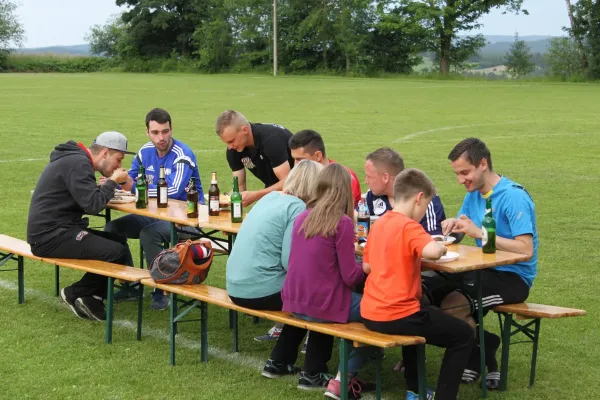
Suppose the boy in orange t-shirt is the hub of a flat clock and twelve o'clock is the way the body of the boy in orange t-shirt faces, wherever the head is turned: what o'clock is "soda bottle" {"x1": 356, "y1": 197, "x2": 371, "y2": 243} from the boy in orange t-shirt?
The soda bottle is roughly at 10 o'clock from the boy in orange t-shirt.

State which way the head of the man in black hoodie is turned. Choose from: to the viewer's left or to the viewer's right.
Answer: to the viewer's right

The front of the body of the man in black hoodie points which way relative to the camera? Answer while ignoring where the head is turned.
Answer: to the viewer's right

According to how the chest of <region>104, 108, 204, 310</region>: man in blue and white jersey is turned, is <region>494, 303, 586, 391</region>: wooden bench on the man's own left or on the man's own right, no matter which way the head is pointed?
on the man's own left

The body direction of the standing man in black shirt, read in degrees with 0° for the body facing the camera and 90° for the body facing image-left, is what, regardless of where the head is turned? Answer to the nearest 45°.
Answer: approximately 45°

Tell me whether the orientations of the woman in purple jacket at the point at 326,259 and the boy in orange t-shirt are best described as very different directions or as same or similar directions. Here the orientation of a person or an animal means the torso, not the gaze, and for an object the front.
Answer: same or similar directions

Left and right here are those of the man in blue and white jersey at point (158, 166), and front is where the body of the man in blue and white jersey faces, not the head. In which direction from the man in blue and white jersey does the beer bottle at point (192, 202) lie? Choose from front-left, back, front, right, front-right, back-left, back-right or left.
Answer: front-left

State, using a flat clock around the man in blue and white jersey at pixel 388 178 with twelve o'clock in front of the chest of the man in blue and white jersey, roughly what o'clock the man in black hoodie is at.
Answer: The man in black hoodie is roughly at 2 o'clock from the man in blue and white jersey.

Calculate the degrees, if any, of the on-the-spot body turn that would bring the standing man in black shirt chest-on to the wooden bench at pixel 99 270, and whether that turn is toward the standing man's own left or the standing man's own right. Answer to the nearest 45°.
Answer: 0° — they already face it

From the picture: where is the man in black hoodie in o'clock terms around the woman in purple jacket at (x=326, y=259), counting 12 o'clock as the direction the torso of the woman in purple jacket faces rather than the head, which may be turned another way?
The man in black hoodie is roughly at 9 o'clock from the woman in purple jacket.

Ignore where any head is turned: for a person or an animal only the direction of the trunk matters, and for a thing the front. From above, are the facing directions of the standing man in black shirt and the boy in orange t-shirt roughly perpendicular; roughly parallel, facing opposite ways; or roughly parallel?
roughly parallel, facing opposite ways

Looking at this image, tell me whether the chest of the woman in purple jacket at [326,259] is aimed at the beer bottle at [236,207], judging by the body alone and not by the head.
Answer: no

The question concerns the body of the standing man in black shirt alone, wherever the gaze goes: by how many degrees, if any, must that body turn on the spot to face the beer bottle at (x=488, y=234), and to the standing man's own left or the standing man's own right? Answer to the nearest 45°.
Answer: approximately 90° to the standing man's own left

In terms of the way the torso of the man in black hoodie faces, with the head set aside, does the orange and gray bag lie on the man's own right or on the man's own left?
on the man's own right

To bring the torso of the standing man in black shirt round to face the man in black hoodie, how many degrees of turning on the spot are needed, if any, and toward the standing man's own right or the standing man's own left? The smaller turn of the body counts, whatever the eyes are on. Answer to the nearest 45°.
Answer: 0° — they already face them

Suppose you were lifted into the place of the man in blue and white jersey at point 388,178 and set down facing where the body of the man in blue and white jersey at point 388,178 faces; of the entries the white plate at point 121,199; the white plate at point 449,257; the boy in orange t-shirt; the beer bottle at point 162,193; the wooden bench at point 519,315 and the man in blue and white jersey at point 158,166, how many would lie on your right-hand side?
3

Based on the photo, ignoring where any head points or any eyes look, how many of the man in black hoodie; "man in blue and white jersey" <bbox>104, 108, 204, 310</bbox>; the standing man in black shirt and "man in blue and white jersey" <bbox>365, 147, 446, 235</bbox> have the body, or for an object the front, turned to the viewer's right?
1
